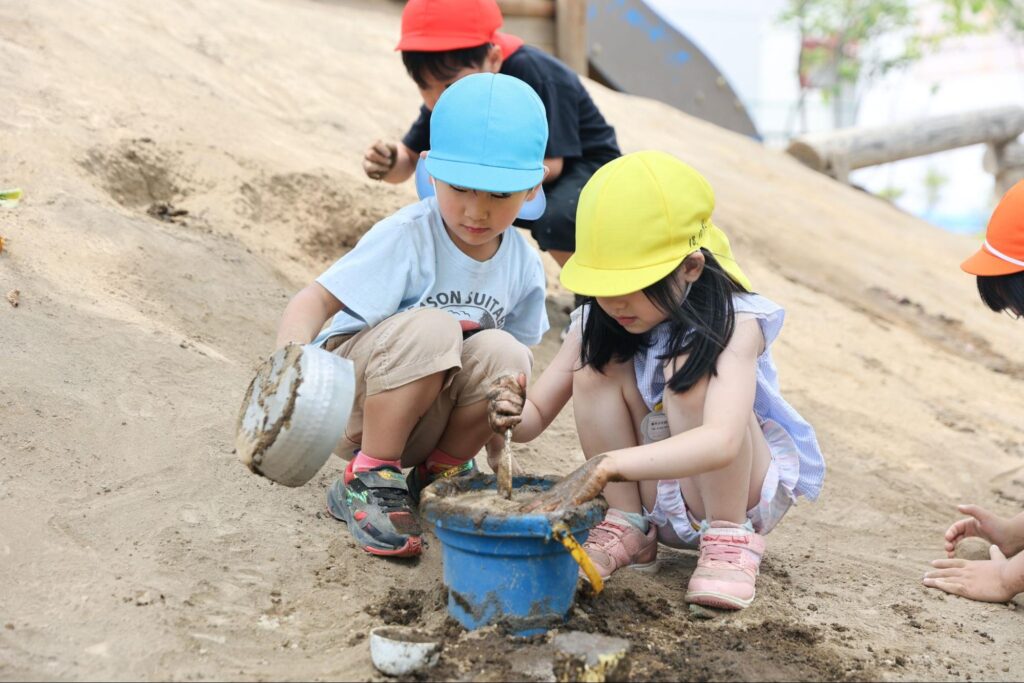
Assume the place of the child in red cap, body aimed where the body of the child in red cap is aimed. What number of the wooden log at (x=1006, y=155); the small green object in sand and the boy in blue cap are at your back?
1

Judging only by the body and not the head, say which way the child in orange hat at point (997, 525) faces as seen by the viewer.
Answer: to the viewer's left

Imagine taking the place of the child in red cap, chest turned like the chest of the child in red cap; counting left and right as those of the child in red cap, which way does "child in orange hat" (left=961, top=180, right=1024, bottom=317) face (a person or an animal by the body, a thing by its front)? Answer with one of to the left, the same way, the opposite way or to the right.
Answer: to the right

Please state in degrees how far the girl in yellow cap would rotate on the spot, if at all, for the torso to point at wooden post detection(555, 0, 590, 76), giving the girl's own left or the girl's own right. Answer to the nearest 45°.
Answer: approximately 135° to the girl's own right

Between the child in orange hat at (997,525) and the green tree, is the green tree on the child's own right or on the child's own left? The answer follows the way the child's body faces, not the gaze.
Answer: on the child's own right

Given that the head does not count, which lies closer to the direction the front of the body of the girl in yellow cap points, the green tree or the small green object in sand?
the small green object in sand

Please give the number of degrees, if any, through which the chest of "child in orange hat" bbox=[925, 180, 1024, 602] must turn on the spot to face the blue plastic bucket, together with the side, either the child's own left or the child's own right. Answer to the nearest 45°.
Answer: approximately 45° to the child's own left

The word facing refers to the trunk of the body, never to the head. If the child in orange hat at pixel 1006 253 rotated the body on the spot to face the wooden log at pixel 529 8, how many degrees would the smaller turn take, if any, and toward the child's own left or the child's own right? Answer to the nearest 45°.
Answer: approximately 45° to the child's own right

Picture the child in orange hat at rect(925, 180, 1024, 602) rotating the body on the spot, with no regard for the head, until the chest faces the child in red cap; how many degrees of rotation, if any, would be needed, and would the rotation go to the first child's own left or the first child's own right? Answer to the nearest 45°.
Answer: approximately 45° to the first child's own right

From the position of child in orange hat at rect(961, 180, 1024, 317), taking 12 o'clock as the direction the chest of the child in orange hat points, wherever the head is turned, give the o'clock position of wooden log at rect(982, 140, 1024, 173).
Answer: The wooden log is roughly at 3 o'clock from the child in orange hat.

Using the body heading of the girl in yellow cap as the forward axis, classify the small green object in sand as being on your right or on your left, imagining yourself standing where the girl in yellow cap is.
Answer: on your right
